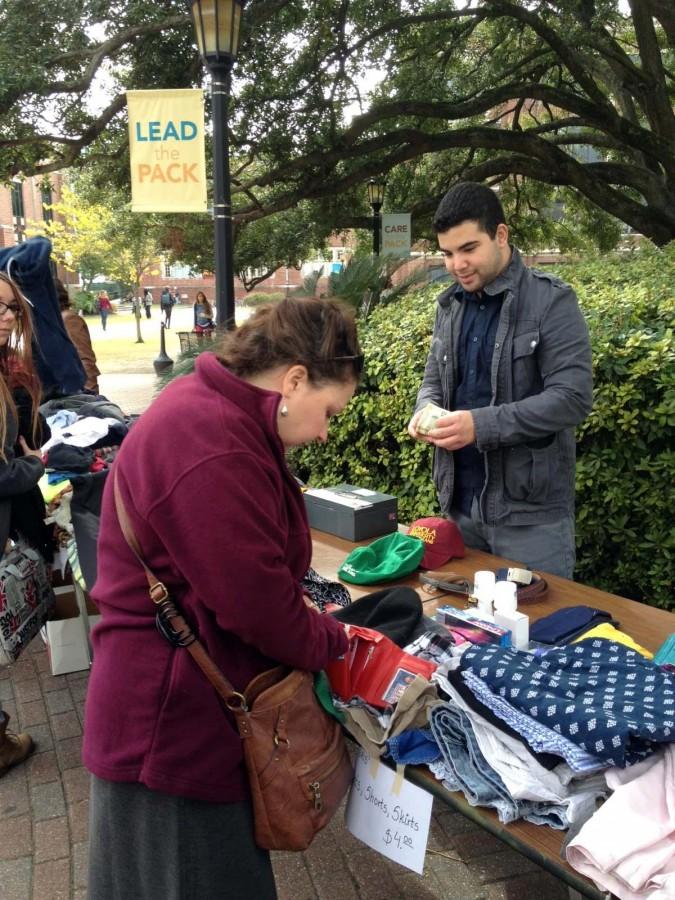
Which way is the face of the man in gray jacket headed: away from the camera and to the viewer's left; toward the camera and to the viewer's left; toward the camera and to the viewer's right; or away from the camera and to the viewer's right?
toward the camera and to the viewer's left

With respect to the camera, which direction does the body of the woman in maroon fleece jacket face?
to the viewer's right

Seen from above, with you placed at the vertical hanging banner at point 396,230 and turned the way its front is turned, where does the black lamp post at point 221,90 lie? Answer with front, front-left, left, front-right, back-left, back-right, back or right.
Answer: front

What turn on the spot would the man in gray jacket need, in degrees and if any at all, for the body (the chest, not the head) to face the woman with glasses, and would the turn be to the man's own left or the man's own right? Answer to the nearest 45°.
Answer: approximately 45° to the man's own right

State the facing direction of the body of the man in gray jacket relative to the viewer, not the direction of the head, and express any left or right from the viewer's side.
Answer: facing the viewer and to the left of the viewer

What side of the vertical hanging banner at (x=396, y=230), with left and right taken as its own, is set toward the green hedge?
front

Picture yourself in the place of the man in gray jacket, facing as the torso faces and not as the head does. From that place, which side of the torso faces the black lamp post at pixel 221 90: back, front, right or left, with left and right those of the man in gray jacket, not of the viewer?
right

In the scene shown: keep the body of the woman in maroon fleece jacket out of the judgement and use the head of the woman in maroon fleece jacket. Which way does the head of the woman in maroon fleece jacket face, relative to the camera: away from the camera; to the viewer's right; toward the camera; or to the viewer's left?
to the viewer's right

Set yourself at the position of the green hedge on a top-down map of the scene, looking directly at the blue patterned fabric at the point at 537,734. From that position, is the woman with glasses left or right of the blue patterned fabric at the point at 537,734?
right

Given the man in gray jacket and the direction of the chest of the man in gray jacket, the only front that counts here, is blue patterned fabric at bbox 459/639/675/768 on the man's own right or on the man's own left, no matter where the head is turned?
on the man's own left

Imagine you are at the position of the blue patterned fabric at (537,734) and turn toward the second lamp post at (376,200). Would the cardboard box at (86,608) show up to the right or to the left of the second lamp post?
left

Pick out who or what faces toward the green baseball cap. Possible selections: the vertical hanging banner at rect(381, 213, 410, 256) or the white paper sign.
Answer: the vertical hanging banner

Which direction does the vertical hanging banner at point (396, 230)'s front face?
toward the camera

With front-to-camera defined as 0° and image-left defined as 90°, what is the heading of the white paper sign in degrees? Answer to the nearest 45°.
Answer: approximately 45°
